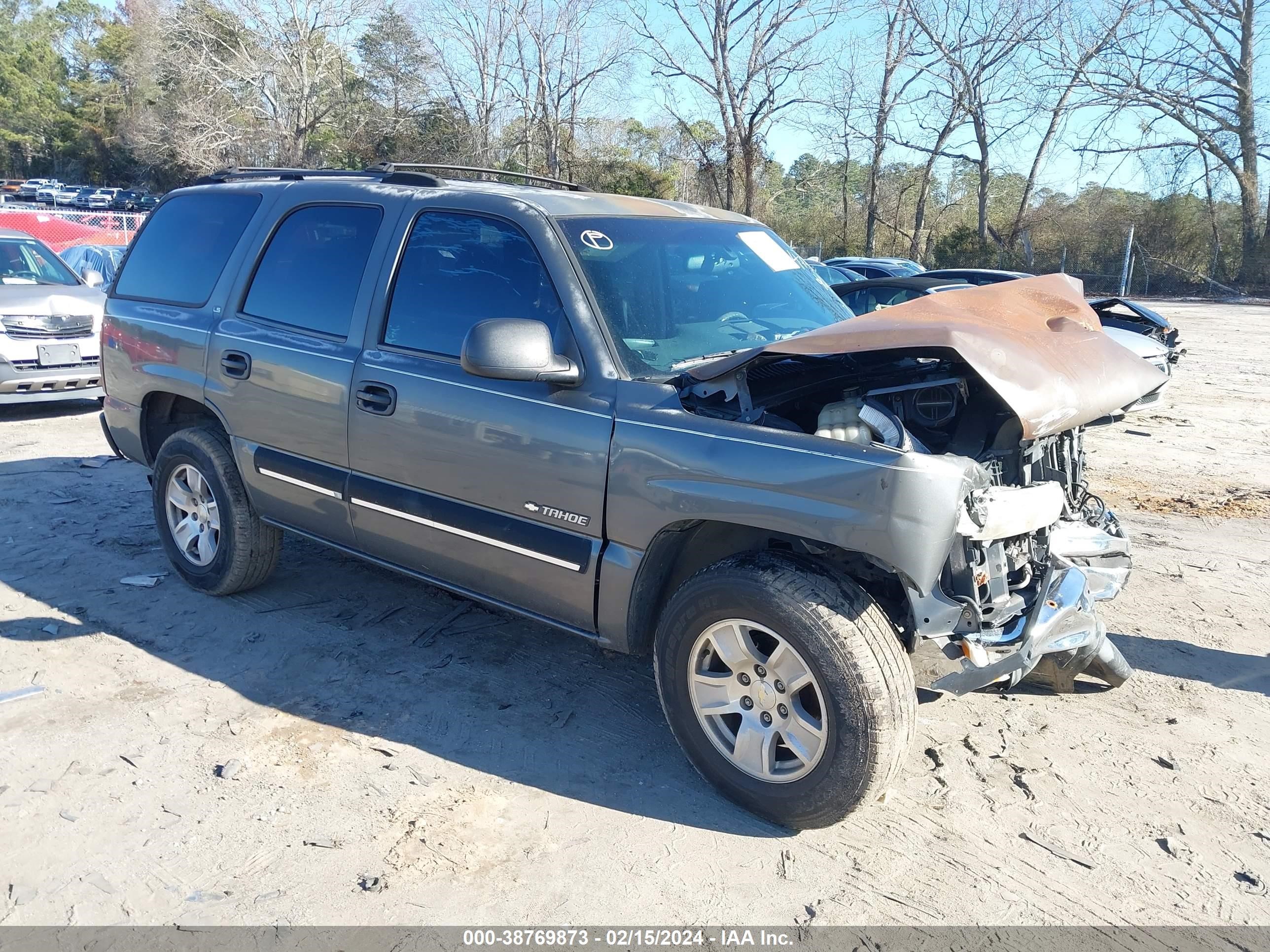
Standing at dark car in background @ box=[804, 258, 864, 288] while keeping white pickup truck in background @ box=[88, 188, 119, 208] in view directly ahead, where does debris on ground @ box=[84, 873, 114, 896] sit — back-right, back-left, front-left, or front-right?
back-left

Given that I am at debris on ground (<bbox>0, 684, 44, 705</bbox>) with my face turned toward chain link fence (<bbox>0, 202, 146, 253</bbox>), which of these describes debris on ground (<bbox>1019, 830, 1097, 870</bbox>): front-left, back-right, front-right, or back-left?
back-right

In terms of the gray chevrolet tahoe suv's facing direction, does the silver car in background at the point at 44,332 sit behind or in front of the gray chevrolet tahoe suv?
behind

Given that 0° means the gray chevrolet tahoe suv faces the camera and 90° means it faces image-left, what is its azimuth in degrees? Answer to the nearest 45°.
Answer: approximately 315°

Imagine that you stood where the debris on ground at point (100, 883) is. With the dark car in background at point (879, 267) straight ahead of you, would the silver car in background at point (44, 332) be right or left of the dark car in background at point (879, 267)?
left

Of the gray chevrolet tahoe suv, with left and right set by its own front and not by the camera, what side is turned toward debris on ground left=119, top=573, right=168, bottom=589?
back

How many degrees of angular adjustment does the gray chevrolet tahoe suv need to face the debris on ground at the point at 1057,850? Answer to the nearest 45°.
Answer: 0° — it already faces it

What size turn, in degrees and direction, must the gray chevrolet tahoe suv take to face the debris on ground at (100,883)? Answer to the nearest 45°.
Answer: approximately 90° to its right

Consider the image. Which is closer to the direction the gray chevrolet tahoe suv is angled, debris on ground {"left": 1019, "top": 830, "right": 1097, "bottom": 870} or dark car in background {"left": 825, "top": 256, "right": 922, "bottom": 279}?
the debris on ground

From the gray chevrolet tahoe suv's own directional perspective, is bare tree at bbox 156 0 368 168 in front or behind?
behind

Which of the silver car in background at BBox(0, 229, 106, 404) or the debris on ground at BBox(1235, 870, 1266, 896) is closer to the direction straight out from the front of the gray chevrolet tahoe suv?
the debris on ground

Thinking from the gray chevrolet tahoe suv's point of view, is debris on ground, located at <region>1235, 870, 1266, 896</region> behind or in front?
in front

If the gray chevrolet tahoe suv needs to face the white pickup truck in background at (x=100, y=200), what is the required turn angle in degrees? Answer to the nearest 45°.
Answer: approximately 180°

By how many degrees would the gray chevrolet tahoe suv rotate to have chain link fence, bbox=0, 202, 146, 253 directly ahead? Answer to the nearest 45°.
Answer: approximately 180°

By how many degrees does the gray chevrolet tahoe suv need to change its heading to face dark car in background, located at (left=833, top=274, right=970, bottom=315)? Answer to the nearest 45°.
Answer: approximately 135° to its left
